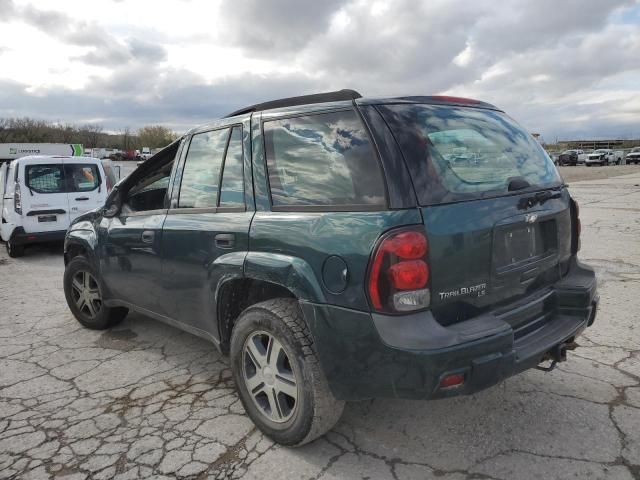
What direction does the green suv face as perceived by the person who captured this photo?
facing away from the viewer and to the left of the viewer

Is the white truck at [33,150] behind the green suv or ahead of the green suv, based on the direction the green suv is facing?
ahead

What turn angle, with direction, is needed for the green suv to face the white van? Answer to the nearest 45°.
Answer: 0° — it already faces it
